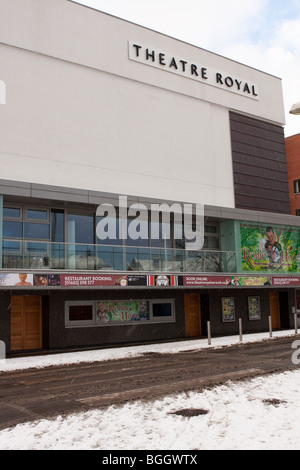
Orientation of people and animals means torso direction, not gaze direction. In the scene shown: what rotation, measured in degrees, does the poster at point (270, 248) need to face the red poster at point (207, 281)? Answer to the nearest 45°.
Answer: approximately 90° to its right

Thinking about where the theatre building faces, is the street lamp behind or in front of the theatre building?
in front

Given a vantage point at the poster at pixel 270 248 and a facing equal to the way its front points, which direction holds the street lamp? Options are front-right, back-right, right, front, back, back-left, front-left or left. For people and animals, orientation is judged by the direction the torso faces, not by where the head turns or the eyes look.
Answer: front-right

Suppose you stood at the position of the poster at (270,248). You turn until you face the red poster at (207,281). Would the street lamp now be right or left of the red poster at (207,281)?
left

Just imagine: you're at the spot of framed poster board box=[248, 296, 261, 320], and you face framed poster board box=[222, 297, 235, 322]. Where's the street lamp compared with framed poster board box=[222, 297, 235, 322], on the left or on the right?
left

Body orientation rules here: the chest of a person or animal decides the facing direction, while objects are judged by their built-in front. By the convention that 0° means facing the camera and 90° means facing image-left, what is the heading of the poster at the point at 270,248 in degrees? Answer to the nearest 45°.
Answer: approximately 315°

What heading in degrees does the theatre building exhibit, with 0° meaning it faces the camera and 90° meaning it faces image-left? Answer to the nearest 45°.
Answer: approximately 315°
